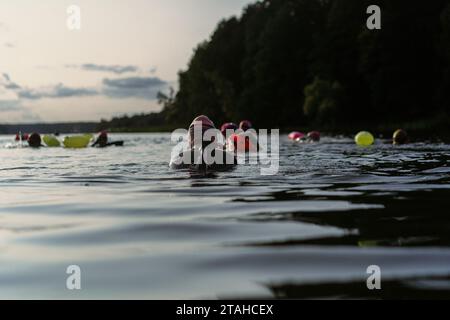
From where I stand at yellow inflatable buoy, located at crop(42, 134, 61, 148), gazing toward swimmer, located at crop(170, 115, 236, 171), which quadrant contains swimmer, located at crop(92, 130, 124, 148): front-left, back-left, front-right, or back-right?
front-left

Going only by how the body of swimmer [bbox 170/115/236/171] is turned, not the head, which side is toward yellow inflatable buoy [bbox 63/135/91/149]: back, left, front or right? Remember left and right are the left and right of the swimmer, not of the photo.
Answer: back

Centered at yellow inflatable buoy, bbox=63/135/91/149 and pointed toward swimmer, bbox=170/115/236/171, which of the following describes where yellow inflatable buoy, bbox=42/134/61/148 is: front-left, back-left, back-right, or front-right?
back-right

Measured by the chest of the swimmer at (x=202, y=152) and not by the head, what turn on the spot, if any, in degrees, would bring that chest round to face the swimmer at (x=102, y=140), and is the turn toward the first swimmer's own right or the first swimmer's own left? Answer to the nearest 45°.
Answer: approximately 180°

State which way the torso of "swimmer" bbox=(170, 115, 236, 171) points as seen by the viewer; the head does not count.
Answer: toward the camera

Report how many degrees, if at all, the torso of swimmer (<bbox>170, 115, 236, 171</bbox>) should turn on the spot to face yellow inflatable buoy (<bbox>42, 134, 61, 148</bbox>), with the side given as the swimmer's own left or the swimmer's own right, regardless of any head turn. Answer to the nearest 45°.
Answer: approximately 135° to the swimmer's own right
